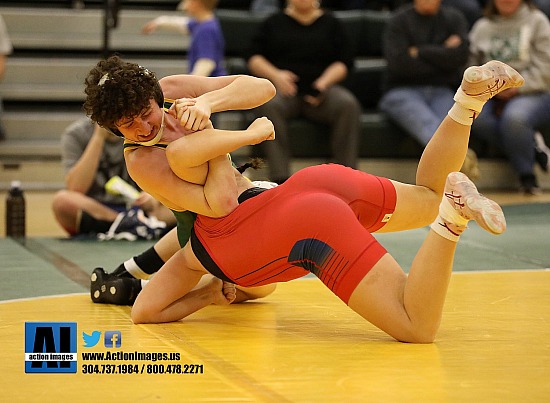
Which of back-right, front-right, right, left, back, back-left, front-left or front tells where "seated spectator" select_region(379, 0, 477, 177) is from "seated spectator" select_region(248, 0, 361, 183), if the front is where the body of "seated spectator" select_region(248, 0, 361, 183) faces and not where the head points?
left

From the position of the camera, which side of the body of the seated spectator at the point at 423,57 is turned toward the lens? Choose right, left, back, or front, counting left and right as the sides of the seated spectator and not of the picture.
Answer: front

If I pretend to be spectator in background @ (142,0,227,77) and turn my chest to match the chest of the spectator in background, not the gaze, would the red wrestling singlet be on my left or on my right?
on my left

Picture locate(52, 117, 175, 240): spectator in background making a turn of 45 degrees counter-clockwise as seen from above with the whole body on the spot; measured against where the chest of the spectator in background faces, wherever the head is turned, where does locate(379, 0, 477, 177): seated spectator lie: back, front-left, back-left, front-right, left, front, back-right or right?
front-left

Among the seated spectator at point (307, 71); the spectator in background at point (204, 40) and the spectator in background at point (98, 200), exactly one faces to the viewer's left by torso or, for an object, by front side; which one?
the spectator in background at point (204, 40)

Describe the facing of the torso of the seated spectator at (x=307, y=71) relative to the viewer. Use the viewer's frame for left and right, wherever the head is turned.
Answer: facing the viewer

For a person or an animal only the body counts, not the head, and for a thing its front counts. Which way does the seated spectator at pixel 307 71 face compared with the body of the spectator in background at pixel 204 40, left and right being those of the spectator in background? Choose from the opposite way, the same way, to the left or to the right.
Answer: to the left

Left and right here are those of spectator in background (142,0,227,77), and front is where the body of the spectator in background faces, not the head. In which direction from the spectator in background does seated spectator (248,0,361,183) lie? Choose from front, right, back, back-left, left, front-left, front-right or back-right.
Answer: back

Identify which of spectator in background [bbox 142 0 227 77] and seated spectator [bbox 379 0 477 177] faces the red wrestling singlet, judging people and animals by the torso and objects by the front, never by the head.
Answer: the seated spectator

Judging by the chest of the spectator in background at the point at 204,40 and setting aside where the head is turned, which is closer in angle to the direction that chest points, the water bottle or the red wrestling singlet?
the water bottle

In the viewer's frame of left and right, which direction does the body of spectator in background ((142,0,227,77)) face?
facing to the left of the viewer

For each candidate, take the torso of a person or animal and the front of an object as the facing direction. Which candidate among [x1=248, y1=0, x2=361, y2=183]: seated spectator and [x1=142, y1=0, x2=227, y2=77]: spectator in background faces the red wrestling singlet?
the seated spectator

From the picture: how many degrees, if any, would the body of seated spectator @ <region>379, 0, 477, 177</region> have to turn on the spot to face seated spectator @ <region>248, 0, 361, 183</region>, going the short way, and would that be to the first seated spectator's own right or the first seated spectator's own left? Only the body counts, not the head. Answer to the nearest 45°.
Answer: approximately 90° to the first seated spectator's own right

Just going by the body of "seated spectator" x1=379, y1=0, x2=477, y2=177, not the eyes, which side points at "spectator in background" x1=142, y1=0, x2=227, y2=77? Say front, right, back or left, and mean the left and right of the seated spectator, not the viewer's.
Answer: right

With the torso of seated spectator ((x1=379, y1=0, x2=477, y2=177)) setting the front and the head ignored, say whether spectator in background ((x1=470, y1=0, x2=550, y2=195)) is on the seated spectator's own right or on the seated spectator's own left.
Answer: on the seated spectator's own left

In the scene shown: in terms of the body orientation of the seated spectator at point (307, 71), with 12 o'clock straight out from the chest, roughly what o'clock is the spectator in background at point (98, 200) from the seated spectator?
The spectator in background is roughly at 1 o'clock from the seated spectator.
